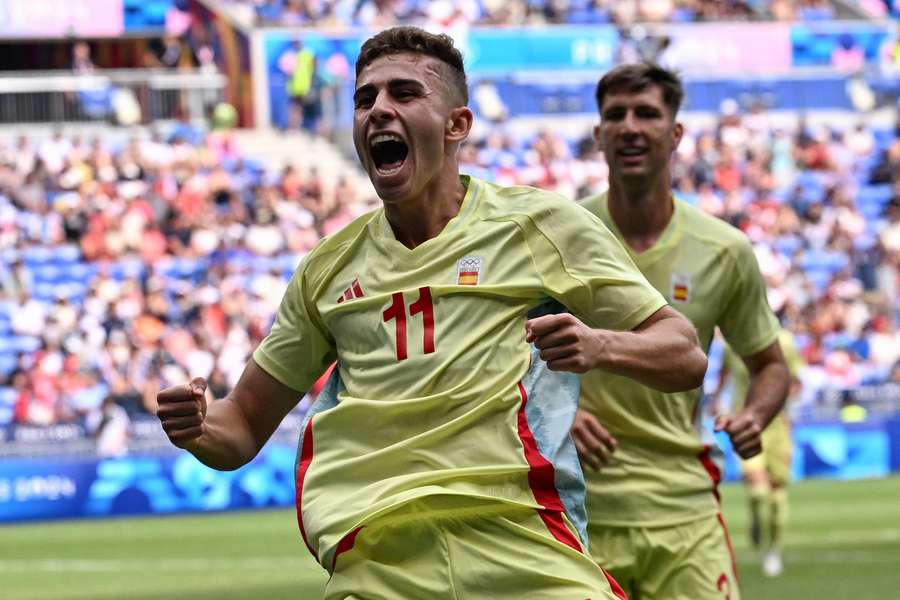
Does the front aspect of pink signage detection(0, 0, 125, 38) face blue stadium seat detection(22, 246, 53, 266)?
yes

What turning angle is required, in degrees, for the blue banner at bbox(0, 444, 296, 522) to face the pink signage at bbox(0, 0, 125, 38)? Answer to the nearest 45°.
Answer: approximately 180°

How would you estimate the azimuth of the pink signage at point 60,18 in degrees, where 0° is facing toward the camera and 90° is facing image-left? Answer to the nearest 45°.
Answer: approximately 0°

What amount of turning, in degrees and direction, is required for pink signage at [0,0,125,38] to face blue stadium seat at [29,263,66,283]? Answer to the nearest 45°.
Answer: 0° — it already faces it

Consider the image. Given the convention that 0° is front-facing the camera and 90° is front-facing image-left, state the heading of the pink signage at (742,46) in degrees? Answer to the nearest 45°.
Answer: approximately 0°

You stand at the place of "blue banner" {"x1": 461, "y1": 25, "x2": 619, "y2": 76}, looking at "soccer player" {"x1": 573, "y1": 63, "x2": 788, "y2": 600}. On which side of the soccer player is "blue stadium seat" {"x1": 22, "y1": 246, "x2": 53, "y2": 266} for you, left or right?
right

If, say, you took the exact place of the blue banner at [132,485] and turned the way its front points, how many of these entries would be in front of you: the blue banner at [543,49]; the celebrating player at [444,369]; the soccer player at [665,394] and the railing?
2

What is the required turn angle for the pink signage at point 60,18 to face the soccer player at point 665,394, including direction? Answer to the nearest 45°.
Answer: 0° — it already faces them
